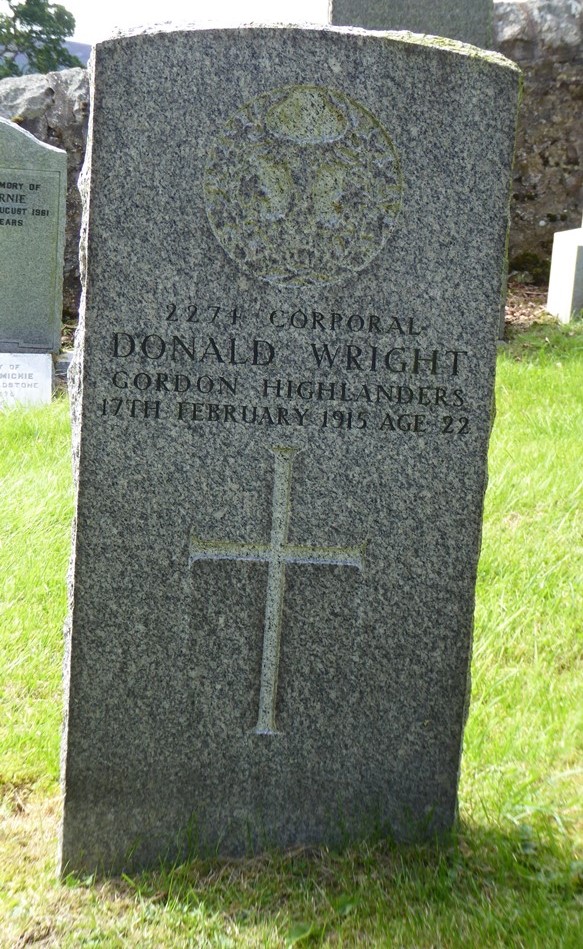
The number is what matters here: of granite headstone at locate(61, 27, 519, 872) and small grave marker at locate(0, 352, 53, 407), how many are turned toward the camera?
2

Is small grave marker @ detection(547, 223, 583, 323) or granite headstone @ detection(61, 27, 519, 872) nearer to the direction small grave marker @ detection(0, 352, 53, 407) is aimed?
the granite headstone
